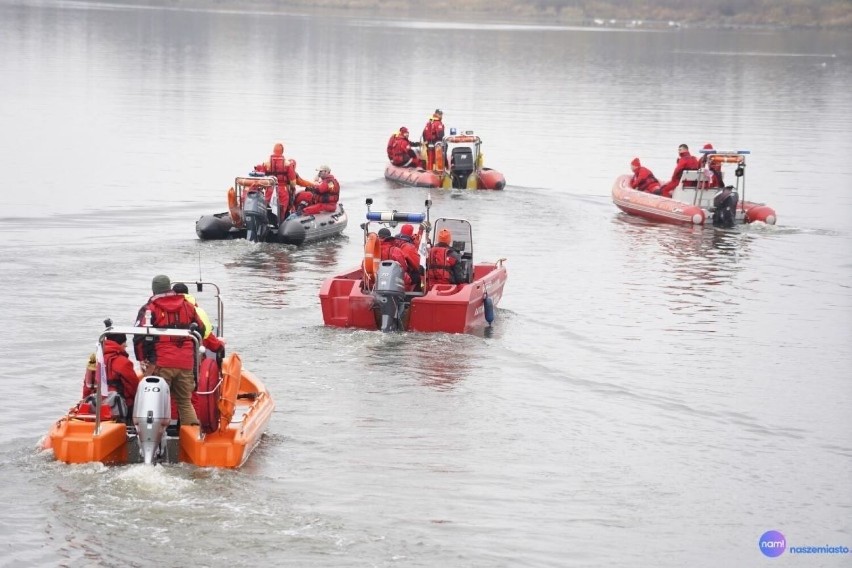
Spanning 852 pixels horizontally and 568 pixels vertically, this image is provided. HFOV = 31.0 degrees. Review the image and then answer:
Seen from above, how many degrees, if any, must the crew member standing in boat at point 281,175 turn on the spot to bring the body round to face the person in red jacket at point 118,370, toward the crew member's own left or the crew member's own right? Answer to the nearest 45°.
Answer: approximately 180°

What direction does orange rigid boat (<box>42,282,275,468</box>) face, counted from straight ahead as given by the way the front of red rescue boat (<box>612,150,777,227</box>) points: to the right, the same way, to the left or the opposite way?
to the right

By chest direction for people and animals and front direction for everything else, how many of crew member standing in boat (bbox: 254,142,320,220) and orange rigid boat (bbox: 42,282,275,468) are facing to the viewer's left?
0

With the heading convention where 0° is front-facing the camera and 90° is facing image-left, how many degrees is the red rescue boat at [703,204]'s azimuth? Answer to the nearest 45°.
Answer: approximately 135°

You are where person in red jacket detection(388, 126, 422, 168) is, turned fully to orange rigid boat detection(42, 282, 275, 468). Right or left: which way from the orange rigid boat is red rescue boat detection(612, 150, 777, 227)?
left

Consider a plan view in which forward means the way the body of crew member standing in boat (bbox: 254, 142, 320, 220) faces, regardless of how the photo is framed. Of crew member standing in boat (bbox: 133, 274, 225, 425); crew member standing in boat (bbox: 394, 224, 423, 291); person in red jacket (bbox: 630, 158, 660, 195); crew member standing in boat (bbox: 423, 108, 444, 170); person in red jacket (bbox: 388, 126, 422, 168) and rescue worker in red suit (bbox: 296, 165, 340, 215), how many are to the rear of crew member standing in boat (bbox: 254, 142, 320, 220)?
2

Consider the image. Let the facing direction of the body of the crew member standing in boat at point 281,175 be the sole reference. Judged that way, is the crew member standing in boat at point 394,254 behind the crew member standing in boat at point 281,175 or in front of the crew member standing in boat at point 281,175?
behind

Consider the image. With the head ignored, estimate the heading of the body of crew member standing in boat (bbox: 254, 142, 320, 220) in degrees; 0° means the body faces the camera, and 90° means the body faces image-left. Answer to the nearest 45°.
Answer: approximately 180°

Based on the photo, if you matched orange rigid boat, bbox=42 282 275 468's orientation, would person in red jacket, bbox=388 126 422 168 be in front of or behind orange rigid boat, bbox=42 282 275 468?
in front

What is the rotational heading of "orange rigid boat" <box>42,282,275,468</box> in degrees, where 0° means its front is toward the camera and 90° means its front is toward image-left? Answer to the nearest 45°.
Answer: approximately 225°

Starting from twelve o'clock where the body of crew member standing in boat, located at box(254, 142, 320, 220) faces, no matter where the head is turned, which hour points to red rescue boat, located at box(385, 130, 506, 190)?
The red rescue boat is roughly at 1 o'clock from the crew member standing in boat.
